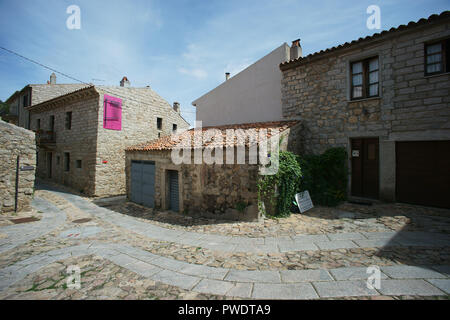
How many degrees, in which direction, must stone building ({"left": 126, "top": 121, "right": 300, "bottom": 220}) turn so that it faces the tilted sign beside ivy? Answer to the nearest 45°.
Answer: approximately 135° to its left

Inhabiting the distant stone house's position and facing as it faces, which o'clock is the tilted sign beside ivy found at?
The tilted sign beside ivy is roughly at 10 o'clock from the distant stone house.

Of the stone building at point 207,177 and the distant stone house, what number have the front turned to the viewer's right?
0

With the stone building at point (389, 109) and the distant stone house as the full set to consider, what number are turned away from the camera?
0

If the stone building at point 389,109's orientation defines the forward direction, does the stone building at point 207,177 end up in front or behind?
in front

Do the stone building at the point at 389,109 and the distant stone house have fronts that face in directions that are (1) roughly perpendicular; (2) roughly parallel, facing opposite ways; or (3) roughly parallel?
roughly perpendicular

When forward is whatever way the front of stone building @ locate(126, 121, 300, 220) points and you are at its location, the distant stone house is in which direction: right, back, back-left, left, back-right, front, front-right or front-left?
right
